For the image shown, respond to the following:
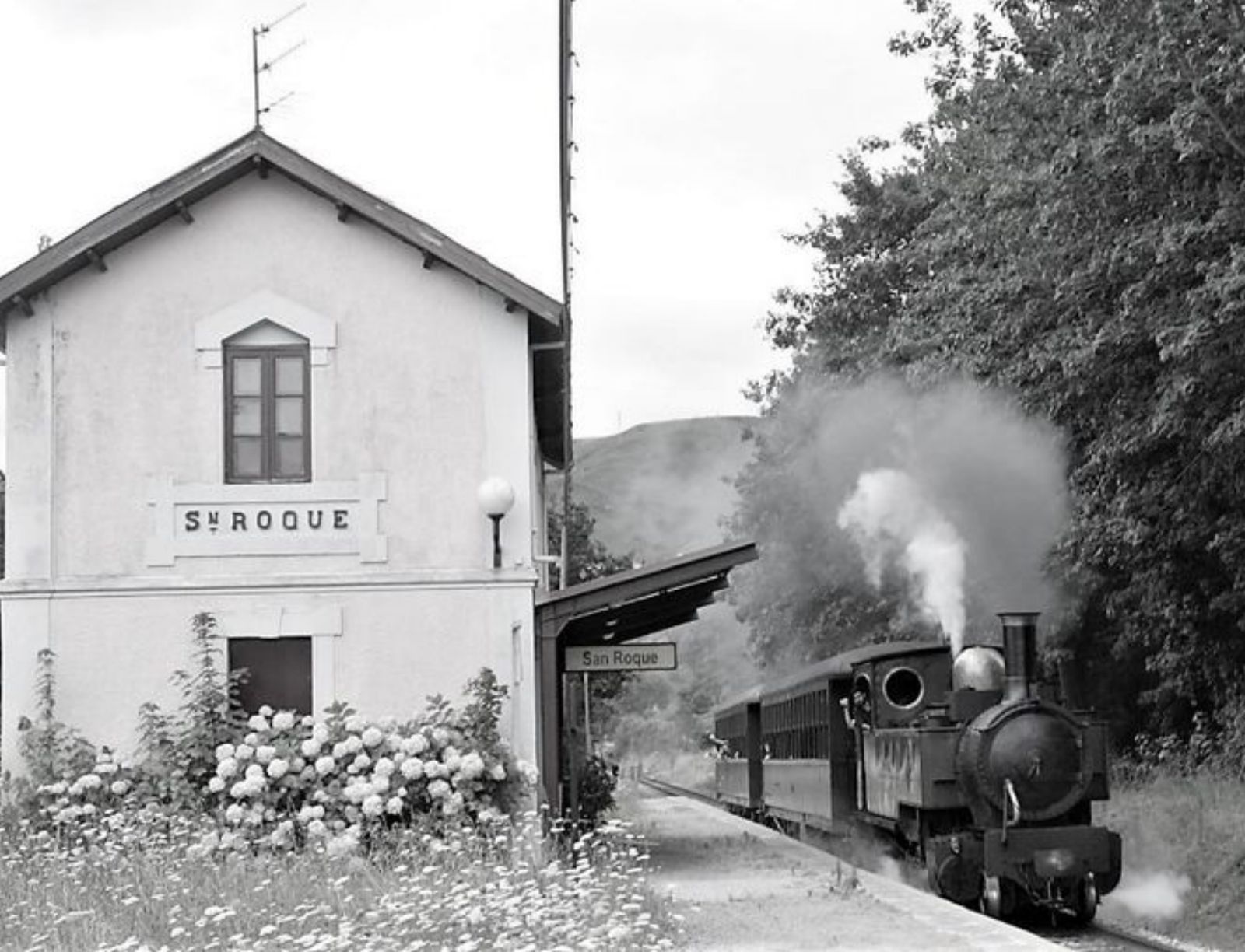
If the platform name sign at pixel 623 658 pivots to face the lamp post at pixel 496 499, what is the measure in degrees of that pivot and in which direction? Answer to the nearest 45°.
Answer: approximately 45° to its right

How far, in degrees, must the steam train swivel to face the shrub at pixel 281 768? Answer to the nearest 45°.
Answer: approximately 135° to its right

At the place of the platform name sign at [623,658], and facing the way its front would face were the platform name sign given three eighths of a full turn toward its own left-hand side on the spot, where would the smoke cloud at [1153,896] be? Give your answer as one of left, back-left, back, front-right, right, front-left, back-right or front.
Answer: front-right

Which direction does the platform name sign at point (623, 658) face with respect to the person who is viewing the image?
facing the viewer

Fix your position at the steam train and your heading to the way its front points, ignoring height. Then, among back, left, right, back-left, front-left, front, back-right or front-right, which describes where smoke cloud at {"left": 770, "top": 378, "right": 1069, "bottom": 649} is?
back-left

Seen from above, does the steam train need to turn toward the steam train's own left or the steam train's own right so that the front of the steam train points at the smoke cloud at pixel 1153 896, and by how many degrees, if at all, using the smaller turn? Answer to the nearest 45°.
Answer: approximately 90° to the steam train's own left

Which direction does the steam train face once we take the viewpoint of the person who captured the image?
facing the viewer and to the right of the viewer

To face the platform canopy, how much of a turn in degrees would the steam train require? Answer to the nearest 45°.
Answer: approximately 135° to its right

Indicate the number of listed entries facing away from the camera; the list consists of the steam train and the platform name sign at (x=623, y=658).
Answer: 0

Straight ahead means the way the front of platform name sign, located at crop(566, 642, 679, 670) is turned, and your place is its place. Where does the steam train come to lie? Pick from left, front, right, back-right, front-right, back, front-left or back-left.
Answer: front-left
